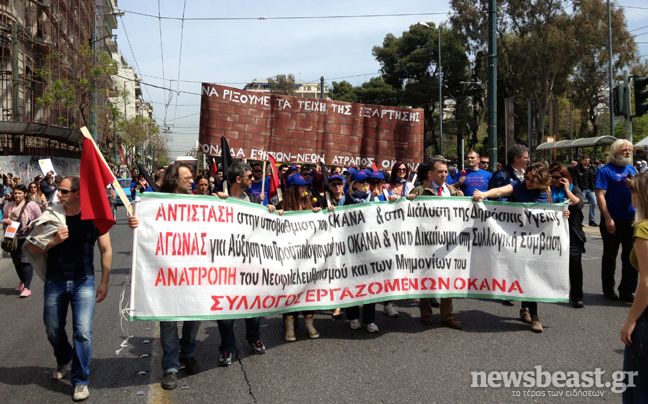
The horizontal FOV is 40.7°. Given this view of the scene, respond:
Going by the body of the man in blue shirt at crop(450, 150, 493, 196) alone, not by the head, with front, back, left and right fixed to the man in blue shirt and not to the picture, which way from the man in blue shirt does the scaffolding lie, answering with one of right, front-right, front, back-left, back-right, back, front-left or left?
back-right

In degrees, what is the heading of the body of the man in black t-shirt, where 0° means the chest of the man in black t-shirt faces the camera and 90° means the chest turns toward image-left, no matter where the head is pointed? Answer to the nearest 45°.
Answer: approximately 0°

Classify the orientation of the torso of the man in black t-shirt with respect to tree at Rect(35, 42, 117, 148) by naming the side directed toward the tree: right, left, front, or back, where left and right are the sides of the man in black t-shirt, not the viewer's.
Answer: back

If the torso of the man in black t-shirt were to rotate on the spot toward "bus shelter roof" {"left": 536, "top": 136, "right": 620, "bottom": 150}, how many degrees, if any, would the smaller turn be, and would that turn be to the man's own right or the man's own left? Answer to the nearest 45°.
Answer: approximately 135° to the man's own left

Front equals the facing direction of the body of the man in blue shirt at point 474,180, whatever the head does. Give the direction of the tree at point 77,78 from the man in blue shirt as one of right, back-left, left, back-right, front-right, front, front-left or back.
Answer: back-right

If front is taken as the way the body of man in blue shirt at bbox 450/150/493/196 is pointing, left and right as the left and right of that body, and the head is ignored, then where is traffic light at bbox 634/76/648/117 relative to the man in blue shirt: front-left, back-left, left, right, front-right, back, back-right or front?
back-left

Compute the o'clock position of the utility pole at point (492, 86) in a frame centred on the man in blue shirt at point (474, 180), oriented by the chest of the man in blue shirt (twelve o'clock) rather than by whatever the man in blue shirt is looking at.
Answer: The utility pole is roughly at 6 o'clock from the man in blue shirt.

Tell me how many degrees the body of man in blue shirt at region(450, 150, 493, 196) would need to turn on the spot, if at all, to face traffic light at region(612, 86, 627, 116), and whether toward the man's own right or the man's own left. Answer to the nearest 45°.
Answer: approximately 135° to the man's own left

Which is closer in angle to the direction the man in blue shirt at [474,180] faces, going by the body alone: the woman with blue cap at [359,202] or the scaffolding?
the woman with blue cap

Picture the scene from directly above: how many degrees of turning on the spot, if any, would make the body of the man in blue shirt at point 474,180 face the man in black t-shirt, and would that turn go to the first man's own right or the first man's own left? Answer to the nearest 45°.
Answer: approximately 45° to the first man's own right

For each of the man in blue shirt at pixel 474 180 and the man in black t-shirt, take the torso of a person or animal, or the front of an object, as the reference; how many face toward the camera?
2

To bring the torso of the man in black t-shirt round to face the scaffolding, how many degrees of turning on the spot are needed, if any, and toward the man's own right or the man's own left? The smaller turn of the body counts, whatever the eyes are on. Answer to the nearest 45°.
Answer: approximately 180°

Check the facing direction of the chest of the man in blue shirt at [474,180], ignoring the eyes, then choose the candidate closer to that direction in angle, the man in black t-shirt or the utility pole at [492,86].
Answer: the man in black t-shirt
